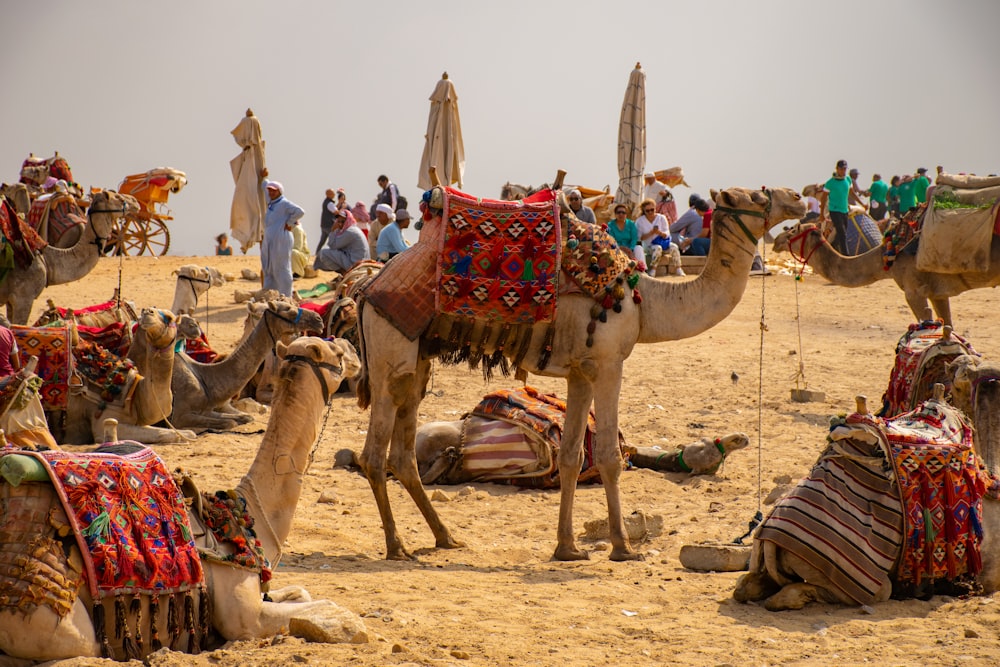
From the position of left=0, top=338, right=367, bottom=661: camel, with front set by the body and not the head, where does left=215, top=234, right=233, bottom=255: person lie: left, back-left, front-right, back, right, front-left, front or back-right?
left

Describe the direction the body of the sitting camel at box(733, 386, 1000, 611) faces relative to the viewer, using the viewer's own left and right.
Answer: facing away from the viewer and to the right of the viewer

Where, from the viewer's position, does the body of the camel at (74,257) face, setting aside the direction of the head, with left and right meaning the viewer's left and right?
facing to the right of the viewer

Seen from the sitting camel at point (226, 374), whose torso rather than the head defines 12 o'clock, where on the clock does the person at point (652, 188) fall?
The person is roughly at 10 o'clock from the sitting camel.

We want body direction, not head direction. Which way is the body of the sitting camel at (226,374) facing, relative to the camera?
to the viewer's right

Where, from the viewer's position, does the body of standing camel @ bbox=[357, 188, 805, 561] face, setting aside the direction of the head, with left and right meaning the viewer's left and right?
facing to the right of the viewer

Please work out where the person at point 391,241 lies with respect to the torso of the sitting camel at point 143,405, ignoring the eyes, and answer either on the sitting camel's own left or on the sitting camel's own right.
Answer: on the sitting camel's own left

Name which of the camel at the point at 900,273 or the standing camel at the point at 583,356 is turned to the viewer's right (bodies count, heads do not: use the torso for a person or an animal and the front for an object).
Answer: the standing camel
